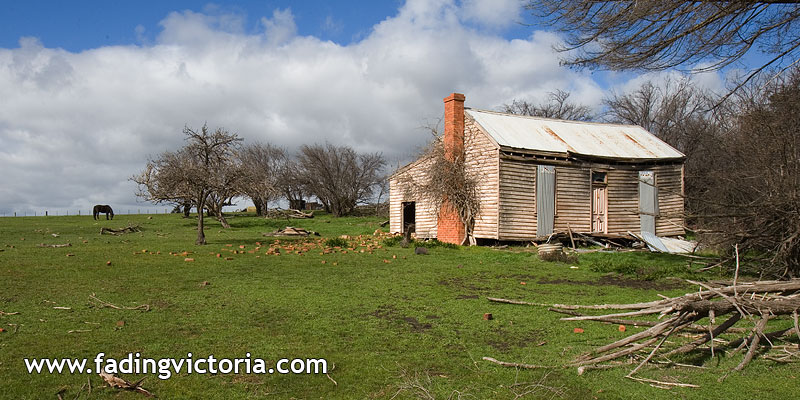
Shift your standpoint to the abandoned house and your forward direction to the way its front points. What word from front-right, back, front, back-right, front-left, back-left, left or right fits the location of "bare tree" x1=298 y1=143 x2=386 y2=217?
back

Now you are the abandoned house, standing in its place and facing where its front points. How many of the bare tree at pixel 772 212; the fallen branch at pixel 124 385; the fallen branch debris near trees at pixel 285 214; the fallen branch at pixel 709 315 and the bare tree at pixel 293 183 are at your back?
2

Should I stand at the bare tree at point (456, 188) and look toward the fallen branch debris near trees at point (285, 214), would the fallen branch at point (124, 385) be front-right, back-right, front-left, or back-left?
back-left

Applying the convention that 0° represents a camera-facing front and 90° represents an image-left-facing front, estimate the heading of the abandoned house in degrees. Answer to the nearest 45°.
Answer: approximately 315°

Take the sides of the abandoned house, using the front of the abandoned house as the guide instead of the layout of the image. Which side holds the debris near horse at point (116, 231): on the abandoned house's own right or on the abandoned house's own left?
on the abandoned house's own right

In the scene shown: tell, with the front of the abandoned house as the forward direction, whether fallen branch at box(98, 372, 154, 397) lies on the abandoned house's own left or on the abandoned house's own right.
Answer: on the abandoned house's own right

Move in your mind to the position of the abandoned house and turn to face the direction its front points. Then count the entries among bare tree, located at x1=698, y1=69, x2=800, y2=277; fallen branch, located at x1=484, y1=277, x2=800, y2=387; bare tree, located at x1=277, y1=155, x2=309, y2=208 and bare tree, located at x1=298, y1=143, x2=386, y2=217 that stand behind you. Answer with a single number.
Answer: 2

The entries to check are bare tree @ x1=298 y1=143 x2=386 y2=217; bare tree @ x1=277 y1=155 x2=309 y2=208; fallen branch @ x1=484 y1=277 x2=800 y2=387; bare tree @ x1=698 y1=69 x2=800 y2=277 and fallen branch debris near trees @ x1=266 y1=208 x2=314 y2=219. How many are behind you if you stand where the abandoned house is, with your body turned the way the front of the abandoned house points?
3

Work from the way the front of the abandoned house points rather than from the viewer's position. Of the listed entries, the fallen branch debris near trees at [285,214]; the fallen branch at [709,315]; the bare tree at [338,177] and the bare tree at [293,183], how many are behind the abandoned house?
3

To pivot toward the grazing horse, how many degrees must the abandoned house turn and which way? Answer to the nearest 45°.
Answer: approximately 135° to its right

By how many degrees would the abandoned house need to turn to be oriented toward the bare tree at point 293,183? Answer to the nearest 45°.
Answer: approximately 180°

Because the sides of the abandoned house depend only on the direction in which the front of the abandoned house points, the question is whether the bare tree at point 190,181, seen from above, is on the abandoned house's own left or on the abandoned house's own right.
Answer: on the abandoned house's own right
